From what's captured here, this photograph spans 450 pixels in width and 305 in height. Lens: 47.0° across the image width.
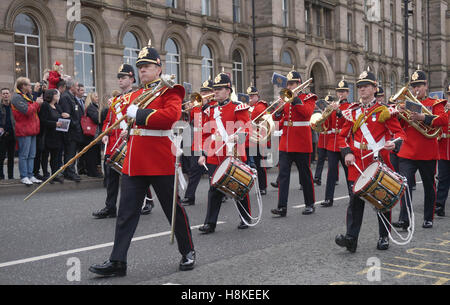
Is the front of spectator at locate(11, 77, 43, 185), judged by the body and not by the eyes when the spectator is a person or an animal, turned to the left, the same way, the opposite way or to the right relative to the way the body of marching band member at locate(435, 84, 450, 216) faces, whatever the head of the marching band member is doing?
the opposite way

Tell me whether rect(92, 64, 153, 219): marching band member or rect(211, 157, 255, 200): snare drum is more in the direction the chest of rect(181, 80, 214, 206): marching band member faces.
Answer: the marching band member

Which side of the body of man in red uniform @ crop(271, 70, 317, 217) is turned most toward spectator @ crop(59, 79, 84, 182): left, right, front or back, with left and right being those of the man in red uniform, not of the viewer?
right

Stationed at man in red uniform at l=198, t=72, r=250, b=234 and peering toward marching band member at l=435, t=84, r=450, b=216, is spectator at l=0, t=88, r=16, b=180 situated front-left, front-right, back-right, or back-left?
back-left

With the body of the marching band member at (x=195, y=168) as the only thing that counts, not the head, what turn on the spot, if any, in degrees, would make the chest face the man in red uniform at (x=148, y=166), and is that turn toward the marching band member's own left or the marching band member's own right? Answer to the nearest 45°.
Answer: approximately 45° to the marching band member's own left

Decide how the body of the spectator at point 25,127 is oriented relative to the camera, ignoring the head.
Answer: to the viewer's right

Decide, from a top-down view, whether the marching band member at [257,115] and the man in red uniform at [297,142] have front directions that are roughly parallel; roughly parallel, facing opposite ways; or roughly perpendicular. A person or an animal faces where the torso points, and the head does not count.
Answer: roughly parallel

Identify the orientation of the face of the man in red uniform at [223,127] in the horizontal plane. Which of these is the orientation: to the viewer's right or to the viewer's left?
to the viewer's left

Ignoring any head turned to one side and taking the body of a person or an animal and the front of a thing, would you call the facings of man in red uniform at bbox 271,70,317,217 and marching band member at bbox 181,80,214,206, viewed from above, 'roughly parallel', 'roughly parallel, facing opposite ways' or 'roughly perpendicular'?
roughly parallel

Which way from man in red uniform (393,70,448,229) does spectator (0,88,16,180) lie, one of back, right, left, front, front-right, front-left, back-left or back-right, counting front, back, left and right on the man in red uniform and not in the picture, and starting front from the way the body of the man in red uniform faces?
front-right

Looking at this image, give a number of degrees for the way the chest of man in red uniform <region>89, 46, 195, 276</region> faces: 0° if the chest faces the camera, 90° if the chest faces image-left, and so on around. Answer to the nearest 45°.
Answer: approximately 45°

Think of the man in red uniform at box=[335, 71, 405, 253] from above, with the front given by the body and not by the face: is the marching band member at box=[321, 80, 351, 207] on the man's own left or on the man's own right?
on the man's own right

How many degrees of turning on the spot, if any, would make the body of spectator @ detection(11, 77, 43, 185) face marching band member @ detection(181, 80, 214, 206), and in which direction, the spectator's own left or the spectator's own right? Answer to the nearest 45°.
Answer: approximately 45° to the spectator's own right

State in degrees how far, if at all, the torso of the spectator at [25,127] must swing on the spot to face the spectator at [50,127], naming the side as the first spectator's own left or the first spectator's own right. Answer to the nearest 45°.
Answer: approximately 45° to the first spectator's own left

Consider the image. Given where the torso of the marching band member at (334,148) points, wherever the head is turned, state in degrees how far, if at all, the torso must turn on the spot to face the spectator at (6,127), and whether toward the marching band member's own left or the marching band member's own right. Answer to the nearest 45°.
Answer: approximately 45° to the marching band member's own right

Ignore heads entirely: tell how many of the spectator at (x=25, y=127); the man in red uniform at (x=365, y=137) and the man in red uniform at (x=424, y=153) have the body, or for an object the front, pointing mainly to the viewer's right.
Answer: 1

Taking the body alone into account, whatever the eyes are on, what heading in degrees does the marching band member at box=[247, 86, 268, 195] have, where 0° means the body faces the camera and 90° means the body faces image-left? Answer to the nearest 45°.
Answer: approximately 45°

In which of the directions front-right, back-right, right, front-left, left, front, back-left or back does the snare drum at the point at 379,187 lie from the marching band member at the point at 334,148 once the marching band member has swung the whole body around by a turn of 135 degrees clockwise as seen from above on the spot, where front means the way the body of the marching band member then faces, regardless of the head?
back

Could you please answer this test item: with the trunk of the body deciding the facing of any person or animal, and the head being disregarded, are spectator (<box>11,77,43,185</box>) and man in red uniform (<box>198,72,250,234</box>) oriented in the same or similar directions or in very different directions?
very different directions

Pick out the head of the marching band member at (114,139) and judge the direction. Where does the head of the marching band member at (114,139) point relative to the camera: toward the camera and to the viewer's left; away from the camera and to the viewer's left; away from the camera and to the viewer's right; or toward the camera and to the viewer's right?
toward the camera and to the viewer's left

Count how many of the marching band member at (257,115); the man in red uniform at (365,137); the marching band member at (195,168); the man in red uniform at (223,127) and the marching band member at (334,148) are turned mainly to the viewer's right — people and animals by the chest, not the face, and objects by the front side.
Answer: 0

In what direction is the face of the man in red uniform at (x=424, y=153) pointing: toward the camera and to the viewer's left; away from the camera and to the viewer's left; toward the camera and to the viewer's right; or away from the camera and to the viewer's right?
toward the camera and to the viewer's left
